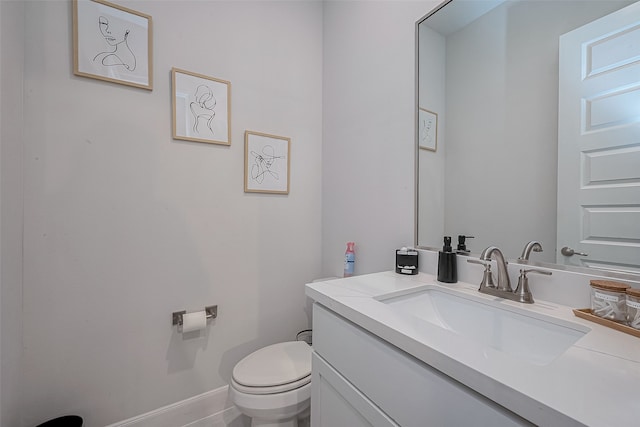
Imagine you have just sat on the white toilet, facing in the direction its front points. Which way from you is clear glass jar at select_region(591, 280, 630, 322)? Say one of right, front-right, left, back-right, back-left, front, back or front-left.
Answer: left

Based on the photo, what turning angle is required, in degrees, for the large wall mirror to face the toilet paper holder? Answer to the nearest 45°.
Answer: approximately 45° to its right

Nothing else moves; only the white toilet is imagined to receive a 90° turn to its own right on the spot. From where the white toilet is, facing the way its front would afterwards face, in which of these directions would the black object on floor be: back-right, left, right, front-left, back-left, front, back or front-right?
front-left

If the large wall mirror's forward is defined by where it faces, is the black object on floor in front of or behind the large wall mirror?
in front
